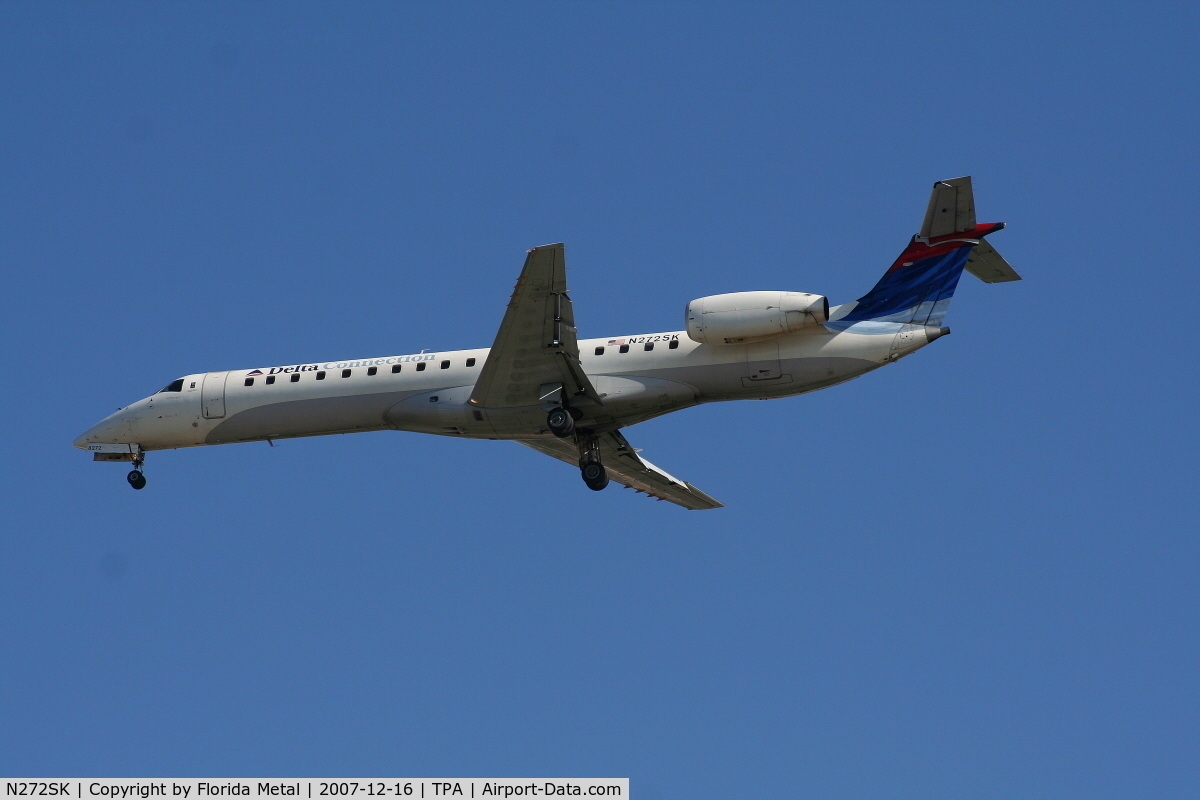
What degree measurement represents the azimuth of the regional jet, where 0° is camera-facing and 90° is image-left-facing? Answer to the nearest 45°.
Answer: approximately 90°
